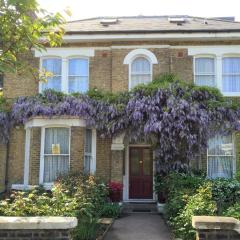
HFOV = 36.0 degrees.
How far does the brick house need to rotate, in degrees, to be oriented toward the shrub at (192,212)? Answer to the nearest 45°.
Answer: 0° — it already faces it

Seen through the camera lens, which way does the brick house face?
facing the viewer

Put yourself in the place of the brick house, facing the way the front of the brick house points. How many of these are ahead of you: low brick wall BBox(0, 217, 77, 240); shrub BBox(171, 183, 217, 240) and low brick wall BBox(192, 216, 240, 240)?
3

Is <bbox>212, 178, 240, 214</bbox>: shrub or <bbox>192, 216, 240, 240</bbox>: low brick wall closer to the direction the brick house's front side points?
the low brick wall

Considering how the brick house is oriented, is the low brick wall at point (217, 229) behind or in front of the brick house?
in front

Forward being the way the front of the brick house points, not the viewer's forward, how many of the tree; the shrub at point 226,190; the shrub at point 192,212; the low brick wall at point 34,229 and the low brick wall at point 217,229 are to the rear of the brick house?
0

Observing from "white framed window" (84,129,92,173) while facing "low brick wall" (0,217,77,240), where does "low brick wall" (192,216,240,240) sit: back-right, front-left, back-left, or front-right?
front-left

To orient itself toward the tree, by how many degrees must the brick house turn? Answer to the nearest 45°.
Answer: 0° — it already faces it

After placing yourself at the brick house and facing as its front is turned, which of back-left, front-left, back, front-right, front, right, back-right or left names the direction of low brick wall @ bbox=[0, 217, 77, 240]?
front

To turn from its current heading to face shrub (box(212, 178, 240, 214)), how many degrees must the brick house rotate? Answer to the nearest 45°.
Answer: approximately 45° to its left

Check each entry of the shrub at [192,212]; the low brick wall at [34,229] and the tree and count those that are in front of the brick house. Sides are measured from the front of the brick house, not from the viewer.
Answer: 3

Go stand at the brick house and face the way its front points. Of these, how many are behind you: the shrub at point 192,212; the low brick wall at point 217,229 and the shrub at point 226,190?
0

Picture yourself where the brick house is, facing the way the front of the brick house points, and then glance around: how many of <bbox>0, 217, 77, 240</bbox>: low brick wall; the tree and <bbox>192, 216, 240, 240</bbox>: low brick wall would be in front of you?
3
